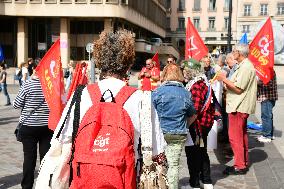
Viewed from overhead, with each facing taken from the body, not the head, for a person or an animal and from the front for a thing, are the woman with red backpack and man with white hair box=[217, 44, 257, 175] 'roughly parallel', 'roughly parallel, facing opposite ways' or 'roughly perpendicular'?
roughly perpendicular

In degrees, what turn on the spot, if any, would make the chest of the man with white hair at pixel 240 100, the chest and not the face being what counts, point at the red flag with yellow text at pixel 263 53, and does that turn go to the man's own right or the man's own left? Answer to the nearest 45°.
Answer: approximately 90° to the man's own right

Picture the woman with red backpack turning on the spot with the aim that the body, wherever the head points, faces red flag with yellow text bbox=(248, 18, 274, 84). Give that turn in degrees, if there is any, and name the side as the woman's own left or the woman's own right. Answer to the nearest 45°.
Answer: approximately 45° to the woman's own right

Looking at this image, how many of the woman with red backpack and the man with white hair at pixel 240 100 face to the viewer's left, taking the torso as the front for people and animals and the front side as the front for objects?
1

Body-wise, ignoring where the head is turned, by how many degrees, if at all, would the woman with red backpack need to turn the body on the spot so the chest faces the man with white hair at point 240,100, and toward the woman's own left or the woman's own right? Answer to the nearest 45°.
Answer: approximately 45° to the woman's own right

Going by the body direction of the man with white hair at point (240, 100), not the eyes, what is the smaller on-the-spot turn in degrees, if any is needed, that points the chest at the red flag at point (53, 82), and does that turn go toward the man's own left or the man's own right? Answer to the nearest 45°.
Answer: approximately 45° to the man's own left

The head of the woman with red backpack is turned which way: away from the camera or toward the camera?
away from the camera

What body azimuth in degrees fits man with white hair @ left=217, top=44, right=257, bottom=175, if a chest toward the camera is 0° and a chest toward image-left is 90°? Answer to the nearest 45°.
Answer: approximately 90°

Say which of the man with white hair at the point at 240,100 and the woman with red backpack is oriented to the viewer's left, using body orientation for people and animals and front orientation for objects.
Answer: the man with white hair

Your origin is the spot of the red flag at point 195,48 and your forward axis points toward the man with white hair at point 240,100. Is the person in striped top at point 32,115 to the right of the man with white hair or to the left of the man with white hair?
right

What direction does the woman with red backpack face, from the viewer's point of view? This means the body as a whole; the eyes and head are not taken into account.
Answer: away from the camera
